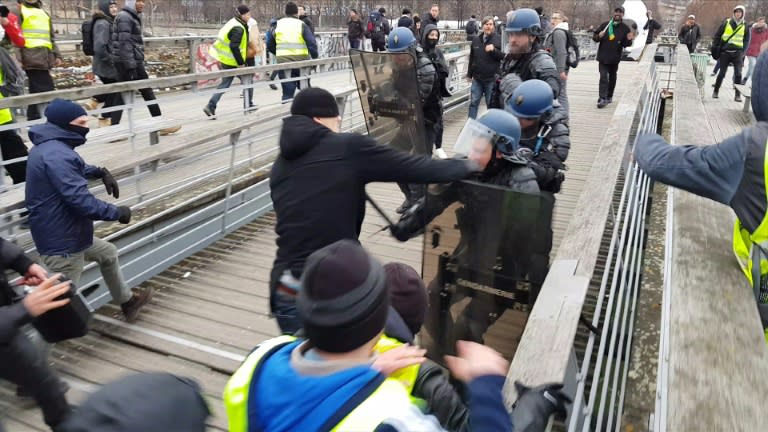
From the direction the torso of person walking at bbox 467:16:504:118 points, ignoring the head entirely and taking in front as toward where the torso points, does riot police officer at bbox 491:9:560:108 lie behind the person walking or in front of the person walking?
in front

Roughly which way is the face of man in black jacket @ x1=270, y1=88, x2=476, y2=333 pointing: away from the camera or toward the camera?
away from the camera

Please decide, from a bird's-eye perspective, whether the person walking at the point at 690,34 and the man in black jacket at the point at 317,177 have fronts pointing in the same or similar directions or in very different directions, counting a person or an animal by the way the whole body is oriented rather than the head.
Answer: very different directions

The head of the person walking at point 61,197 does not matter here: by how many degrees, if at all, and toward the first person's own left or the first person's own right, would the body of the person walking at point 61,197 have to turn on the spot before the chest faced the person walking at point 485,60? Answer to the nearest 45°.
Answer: approximately 45° to the first person's own left

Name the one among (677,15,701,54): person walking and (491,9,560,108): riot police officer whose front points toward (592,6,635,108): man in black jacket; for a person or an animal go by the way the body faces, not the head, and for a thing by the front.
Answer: the person walking

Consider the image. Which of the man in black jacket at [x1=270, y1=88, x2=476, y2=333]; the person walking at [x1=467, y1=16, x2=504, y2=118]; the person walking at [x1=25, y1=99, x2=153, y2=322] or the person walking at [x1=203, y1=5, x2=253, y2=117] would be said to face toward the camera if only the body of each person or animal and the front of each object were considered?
the person walking at [x1=467, y1=16, x2=504, y2=118]

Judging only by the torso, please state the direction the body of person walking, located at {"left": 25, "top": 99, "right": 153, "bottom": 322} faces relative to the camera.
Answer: to the viewer's right
